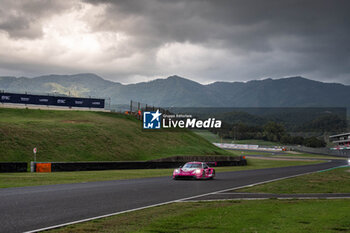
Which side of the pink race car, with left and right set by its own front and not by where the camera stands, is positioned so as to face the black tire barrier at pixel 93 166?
right

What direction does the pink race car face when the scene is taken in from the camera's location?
facing the viewer and to the left of the viewer

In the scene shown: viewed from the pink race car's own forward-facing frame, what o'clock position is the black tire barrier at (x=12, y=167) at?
The black tire barrier is roughly at 2 o'clock from the pink race car.
